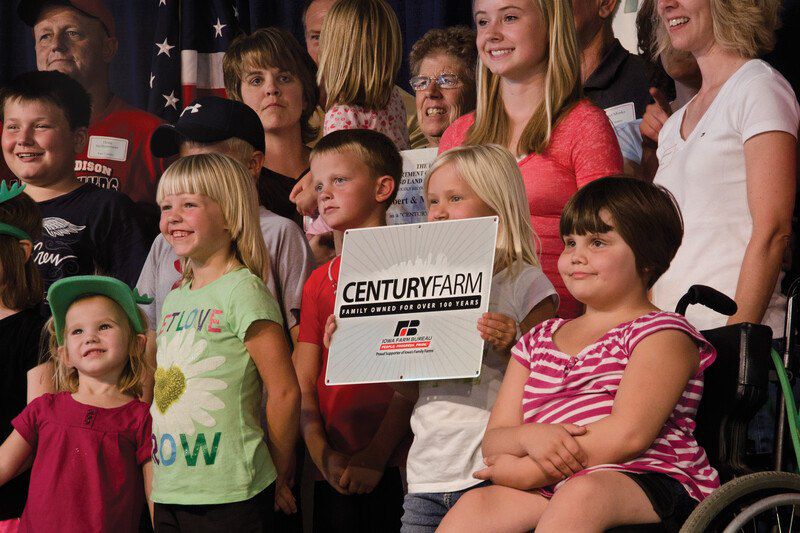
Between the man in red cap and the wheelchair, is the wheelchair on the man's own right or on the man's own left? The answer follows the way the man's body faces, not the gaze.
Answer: on the man's own left

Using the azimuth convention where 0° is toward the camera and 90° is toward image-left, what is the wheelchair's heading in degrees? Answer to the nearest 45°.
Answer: approximately 45°

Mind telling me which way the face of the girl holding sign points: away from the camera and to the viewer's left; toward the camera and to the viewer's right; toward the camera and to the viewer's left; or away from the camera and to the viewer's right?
toward the camera and to the viewer's left

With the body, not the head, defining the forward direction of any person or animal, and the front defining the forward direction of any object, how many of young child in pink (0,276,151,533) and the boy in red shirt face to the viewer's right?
0

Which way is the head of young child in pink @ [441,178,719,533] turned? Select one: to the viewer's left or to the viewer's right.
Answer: to the viewer's left

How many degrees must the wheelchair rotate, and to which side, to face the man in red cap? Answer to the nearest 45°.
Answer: approximately 90° to its right

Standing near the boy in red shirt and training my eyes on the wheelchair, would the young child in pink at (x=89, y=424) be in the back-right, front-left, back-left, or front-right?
back-right

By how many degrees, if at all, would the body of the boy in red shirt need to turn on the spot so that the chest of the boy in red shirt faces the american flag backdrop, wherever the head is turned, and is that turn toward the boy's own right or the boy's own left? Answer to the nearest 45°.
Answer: approximately 135° to the boy's own right

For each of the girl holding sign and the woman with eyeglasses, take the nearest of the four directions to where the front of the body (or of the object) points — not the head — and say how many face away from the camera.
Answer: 0

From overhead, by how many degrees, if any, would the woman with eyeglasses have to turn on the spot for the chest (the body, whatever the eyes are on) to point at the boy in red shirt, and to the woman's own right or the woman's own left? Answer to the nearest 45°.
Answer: approximately 45° to the woman's own left
